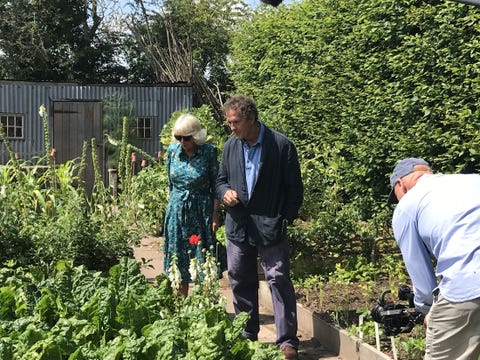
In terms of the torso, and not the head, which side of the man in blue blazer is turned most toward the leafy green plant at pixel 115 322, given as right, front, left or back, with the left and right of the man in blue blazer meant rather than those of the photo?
front

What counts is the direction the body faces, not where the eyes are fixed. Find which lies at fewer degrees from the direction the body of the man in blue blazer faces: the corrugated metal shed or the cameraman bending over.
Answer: the cameraman bending over

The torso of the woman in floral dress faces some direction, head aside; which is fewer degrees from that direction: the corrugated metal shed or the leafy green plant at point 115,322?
the leafy green plant

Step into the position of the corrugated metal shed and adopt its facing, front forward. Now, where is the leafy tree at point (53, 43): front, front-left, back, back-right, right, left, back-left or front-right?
back

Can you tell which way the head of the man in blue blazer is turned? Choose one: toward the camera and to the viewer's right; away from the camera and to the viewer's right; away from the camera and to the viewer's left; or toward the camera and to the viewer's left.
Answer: toward the camera and to the viewer's left

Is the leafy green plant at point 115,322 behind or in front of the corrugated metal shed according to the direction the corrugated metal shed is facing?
in front

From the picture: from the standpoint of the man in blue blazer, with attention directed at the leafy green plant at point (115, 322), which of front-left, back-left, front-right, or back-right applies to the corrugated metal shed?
back-right

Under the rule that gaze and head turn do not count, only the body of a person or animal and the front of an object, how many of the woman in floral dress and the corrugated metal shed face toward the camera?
2

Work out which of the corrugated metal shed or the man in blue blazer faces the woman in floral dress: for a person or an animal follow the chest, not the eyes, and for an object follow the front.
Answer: the corrugated metal shed

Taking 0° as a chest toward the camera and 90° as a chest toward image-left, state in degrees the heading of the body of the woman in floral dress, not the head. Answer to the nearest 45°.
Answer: approximately 0°

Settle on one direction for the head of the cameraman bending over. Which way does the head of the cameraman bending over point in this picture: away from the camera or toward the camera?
away from the camera

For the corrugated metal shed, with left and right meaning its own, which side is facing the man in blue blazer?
front

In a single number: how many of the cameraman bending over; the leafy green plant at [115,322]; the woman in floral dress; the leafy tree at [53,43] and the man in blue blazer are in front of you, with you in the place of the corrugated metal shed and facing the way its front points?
4

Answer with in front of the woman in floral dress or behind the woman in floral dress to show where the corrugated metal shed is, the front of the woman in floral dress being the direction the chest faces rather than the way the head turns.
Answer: behind
